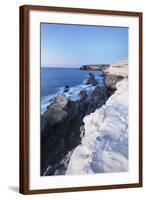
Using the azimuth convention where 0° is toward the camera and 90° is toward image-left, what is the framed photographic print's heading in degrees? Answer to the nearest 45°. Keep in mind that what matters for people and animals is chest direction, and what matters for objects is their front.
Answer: approximately 315°
